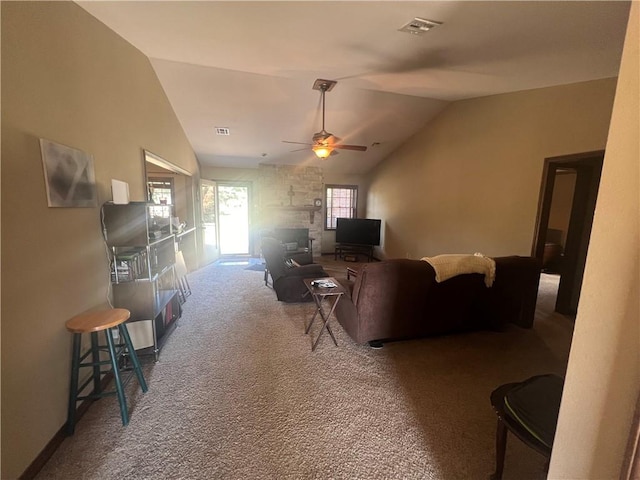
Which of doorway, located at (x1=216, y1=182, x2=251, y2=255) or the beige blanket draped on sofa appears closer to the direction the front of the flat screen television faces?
the beige blanket draped on sofa

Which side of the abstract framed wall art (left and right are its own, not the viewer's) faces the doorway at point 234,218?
left

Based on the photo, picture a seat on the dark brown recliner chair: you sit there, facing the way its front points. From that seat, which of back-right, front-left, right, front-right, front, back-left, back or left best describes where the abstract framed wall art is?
back-right

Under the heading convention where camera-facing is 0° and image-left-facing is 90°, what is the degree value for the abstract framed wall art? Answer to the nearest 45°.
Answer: approximately 315°

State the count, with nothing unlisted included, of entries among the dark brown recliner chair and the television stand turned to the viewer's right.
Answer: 1

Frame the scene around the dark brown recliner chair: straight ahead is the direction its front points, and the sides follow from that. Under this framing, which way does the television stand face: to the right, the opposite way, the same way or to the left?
to the right

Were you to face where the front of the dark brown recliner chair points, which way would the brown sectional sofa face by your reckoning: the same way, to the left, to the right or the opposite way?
to the left

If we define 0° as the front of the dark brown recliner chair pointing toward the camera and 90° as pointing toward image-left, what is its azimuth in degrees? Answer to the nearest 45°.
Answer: approximately 270°

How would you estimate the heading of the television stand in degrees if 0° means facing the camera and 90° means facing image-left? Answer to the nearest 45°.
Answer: approximately 0°

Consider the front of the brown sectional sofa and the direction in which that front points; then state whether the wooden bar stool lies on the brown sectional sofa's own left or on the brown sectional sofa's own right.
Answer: on the brown sectional sofa's own left
